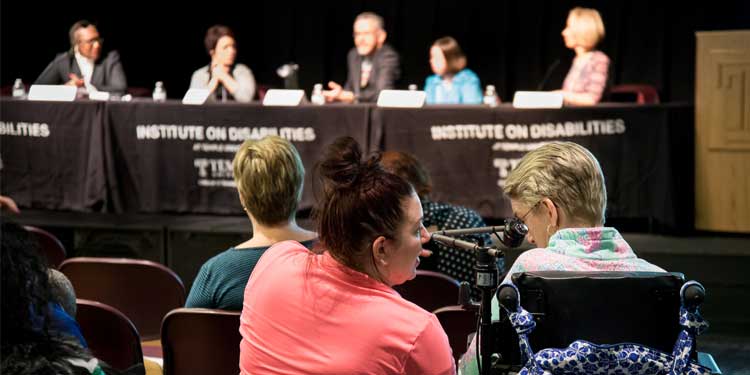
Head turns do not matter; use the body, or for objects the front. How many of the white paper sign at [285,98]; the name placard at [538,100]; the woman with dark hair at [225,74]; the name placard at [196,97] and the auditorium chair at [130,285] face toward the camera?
4

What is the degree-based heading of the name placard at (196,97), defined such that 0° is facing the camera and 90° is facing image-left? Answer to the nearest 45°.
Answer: approximately 0°

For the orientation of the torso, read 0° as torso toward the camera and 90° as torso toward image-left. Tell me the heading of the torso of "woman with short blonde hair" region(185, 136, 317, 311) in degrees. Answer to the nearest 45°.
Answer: approximately 180°

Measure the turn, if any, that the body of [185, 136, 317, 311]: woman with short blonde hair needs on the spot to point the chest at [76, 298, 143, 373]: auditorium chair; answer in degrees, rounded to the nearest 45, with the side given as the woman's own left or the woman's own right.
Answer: approximately 135° to the woman's own left

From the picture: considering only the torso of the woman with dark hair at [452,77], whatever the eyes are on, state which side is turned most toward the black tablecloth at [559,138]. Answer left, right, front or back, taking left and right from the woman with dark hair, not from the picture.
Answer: left

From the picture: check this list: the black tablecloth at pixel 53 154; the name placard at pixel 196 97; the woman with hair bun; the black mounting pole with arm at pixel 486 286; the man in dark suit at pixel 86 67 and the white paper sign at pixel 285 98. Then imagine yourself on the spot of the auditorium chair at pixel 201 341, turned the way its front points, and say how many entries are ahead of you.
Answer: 4

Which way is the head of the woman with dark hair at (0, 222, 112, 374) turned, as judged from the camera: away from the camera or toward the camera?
away from the camera

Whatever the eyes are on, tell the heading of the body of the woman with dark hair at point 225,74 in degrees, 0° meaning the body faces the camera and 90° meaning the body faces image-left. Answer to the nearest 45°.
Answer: approximately 0°

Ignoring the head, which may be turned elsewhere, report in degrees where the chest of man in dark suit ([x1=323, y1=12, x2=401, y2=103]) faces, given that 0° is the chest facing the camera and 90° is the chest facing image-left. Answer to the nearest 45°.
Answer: approximately 45°

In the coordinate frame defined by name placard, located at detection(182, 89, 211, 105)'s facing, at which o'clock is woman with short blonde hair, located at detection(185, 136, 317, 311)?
The woman with short blonde hair is roughly at 12 o'clock from the name placard.

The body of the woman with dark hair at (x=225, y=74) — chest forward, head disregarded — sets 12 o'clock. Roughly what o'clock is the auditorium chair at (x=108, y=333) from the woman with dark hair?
The auditorium chair is roughly at 12 o'clock from the woman with dark hair.
